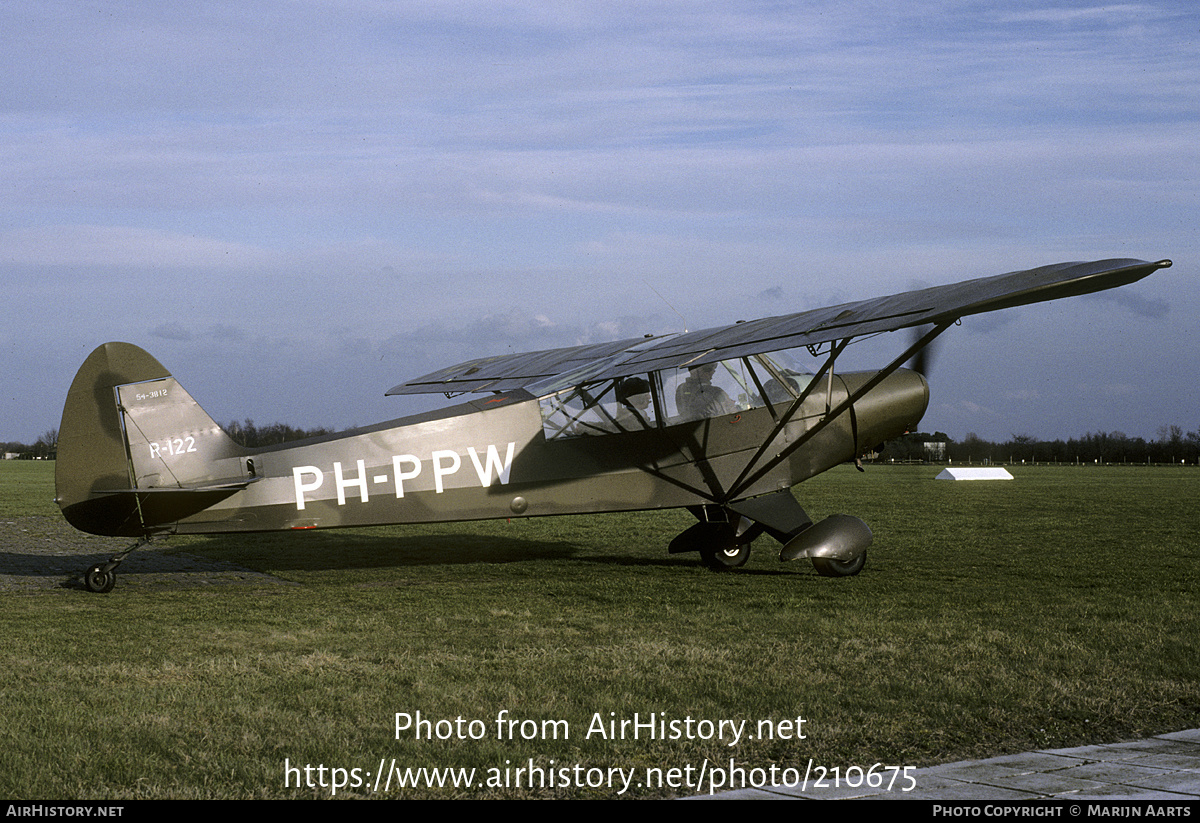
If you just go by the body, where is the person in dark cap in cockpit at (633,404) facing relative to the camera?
to the viewer's right

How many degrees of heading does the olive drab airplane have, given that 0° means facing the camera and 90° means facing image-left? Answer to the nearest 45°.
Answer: approximately 225°
